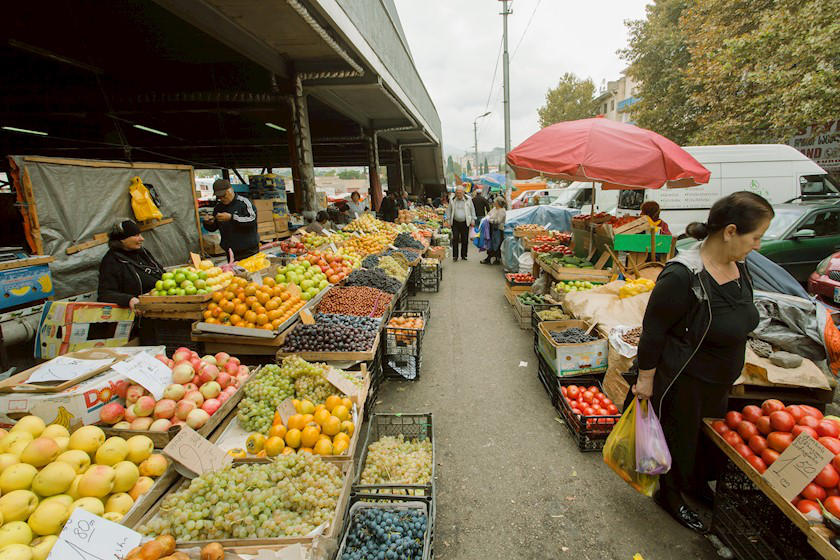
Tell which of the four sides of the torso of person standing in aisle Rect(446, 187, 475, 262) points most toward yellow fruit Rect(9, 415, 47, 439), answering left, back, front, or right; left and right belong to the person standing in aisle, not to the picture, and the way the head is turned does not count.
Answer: front

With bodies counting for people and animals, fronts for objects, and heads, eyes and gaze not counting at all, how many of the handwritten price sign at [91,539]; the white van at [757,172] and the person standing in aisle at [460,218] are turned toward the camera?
2

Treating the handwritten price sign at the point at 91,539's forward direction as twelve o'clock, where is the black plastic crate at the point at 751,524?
The black plastic crate is roughly at 10 o'clock from the handwritten price sign.

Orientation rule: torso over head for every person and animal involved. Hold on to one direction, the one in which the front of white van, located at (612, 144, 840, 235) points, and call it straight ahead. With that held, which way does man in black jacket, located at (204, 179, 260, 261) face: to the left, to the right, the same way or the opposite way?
to the right

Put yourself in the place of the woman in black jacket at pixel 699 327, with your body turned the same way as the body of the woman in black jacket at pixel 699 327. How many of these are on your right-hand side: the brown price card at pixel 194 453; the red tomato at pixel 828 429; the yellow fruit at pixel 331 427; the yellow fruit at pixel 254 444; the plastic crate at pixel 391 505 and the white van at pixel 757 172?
4

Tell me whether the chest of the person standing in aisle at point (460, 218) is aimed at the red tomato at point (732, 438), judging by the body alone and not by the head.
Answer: yes

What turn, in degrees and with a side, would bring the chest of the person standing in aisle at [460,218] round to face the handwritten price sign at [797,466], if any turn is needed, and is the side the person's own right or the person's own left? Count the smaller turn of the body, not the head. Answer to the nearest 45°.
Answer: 0° — they already face it

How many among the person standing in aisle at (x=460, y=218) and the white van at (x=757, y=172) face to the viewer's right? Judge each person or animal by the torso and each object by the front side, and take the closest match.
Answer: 1

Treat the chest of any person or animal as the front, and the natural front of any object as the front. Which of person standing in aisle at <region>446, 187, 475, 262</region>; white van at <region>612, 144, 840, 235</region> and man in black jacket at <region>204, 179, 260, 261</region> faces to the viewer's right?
the white van

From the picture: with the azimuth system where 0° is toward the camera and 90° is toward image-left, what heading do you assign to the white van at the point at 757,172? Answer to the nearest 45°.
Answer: approximately 270°

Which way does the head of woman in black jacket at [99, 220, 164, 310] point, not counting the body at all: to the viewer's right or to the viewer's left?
to the viewer's right

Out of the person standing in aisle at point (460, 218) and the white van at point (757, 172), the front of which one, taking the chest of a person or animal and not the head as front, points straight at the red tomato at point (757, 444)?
the person standing in aisle
